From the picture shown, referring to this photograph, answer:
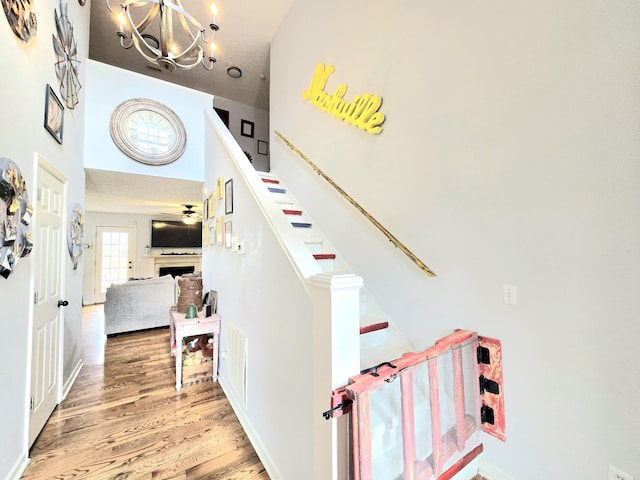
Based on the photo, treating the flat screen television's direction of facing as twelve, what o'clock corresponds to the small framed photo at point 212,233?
The small framed photo is roughly at 12 o'clock from the flat screen television.

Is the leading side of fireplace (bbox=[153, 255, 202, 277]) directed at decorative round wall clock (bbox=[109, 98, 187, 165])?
yes

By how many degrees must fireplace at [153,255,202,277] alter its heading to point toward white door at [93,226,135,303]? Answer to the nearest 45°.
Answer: approximately 90° to its right

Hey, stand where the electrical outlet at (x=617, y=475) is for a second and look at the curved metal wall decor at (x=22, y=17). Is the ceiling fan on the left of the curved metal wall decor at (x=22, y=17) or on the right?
right

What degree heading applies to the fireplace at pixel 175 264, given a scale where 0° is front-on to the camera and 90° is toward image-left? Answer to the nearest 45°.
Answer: approximately 0°

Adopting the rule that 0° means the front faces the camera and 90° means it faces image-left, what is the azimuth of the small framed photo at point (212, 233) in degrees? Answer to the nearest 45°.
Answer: approximately 90°

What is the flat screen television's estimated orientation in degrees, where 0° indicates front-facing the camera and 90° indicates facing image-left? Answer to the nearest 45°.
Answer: approximately 0°

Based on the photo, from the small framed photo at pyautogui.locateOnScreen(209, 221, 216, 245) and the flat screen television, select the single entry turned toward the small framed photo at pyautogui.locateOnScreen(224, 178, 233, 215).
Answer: the flat screen television

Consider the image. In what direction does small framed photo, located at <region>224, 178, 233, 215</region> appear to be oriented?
to the viewer's left

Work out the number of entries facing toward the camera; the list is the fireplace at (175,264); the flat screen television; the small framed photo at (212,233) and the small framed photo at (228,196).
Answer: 2
